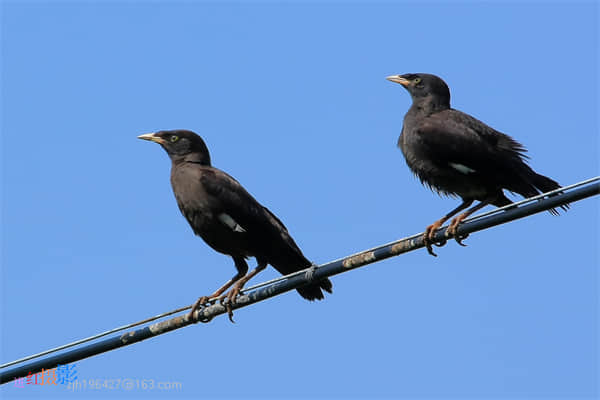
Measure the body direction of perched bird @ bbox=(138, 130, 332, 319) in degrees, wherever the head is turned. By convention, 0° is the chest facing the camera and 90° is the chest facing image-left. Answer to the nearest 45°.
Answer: approximately 90°

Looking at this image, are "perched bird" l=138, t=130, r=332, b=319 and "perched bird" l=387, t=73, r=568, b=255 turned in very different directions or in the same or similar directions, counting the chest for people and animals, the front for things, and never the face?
same or similar directions

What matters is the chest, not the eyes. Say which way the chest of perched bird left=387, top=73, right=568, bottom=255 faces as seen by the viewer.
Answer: to the viewer's left

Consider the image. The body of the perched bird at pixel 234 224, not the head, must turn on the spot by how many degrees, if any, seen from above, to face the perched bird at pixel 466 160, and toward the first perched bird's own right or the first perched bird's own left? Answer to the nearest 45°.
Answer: approximately 180°

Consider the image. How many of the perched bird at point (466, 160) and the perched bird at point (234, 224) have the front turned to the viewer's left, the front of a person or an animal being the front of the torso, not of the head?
2

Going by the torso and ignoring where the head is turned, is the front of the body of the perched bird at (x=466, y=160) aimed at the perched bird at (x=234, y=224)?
yes
